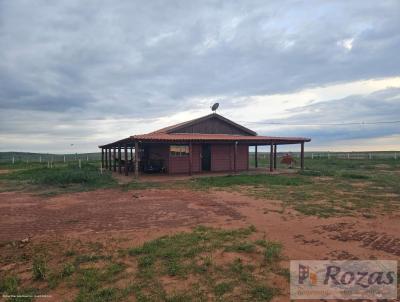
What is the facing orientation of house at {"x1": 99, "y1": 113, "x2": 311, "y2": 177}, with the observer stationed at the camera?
facing the viewer
